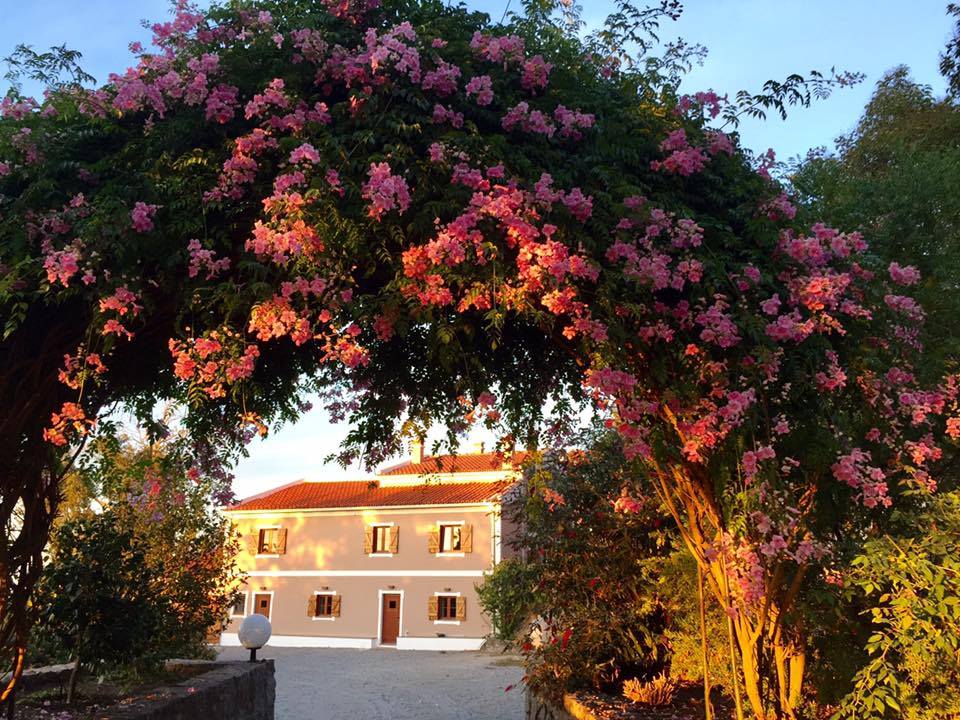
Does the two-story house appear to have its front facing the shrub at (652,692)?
yes

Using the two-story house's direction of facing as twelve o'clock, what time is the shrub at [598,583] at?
The shrub is roughly at 12 o'clock from the two-story house.

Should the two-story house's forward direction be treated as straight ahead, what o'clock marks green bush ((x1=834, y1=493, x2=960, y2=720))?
The green bush is roughly at 12 o'clock from the two-story house.

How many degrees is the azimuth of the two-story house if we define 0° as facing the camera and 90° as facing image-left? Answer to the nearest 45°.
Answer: approximately 0°

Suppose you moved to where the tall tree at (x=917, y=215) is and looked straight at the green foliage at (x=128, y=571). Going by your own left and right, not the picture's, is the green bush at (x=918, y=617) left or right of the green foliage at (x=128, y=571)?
left

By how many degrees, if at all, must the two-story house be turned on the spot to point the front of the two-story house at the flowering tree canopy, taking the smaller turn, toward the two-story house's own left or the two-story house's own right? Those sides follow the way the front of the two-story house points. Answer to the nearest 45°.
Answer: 0° — it already faces it

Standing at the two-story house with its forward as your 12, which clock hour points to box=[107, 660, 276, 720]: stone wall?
The stone wall is roughly at 12 o'clock from the two-story house.

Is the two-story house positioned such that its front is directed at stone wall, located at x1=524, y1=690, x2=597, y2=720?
yes
